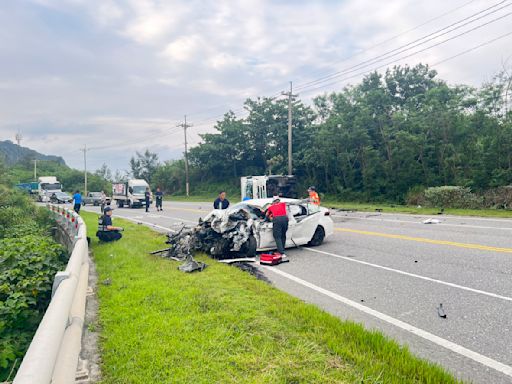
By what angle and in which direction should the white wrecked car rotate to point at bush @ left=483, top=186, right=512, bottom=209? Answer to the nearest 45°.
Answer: approximately 180°

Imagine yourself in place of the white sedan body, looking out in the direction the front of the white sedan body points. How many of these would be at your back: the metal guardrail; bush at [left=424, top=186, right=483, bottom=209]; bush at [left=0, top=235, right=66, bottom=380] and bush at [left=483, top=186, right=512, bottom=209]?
2

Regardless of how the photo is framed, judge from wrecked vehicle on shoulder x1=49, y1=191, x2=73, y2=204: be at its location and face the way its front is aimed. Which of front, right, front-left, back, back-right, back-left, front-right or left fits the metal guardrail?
front-right

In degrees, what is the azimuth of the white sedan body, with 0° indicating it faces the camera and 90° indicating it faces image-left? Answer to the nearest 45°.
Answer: approximately 45°

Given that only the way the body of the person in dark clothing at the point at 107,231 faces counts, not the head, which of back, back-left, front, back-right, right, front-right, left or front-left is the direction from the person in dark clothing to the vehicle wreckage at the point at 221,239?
front-right

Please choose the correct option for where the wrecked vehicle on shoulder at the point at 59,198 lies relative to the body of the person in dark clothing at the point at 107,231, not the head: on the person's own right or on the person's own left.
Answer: on the person's own left

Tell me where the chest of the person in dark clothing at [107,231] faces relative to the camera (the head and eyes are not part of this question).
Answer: to the viewer's right

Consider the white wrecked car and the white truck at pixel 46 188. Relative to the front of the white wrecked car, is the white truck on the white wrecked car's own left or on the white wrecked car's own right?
on the white wrecked car's own right

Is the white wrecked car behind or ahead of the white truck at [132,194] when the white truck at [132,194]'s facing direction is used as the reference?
ahead

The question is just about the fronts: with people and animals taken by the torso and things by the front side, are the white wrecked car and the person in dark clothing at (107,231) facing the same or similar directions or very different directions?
very different directions

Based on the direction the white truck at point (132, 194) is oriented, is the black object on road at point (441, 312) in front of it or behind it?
in front

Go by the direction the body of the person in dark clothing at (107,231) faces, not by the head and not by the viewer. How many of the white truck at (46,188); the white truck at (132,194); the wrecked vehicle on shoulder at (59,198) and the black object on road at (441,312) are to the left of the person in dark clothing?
3

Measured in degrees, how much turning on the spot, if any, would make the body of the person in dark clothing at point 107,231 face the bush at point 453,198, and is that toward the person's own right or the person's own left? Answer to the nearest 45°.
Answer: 0° — they already face it

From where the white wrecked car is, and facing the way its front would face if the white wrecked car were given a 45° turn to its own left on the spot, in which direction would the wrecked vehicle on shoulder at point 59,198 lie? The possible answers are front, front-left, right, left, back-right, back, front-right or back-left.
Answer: back-right

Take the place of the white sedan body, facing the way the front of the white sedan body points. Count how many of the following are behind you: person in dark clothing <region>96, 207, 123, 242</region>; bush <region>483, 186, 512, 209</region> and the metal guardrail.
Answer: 1

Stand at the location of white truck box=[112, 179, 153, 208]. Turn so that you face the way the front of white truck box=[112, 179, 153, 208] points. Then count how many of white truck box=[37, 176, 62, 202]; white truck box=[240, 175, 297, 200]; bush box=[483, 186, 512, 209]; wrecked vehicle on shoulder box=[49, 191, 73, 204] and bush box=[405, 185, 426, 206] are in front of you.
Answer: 3
